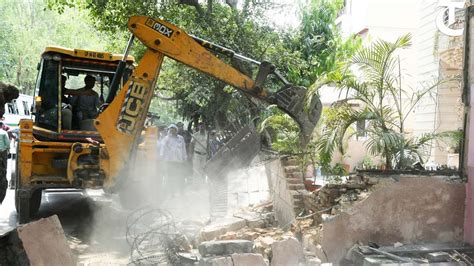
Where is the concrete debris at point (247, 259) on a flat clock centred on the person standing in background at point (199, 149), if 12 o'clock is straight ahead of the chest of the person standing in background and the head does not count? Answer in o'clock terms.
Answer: The concrete debris is roughly at 12 o'clock from the person standing in background.

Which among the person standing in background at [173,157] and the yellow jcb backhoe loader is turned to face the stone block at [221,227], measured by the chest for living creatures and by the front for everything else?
the person standing in background

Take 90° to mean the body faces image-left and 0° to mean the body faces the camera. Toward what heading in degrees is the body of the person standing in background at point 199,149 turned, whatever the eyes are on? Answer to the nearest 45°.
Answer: approximately 0°

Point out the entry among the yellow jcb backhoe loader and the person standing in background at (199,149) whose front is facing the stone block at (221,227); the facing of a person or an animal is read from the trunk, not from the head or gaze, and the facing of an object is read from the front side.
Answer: the person standing in background

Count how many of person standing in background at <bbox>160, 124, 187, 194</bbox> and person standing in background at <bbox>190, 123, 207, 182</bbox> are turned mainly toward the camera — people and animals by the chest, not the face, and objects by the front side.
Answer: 2

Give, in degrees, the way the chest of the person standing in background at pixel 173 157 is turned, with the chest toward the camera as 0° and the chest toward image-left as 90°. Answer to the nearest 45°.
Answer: approximately 0°

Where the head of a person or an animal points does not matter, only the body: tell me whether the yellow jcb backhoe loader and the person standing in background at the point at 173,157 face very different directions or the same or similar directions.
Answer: very different directions

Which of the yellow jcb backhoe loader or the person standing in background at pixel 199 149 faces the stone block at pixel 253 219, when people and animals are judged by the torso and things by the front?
the person standing in background

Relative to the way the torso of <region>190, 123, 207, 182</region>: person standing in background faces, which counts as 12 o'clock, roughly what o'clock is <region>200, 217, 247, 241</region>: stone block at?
The stone block is roughly at 12 o'clock from the person standing in background.

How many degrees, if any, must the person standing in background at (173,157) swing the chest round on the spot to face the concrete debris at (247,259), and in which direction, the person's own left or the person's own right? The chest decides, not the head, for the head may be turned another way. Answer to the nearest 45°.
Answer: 0° — they already face it
